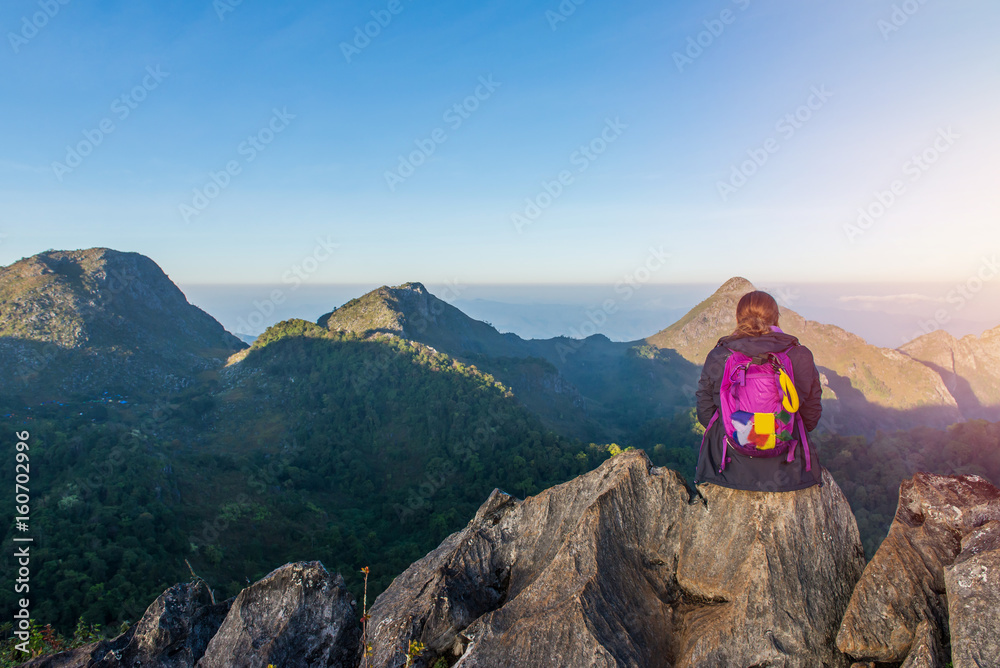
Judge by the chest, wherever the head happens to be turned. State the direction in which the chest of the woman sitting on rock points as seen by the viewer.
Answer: away from the camera

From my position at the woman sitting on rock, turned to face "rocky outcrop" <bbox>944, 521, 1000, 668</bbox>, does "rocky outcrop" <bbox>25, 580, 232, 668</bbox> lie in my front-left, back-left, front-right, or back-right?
back-right

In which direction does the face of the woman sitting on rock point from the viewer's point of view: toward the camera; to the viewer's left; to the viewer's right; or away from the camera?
away from the camera

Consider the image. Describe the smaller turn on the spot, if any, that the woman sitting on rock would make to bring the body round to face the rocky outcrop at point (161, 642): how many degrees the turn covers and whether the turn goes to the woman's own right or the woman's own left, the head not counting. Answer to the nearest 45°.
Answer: approximately 90° to the woman's own left

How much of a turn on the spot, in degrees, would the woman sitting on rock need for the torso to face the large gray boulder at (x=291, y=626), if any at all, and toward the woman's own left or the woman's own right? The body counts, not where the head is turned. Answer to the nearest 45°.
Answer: approximately 90° to the woman's own left
